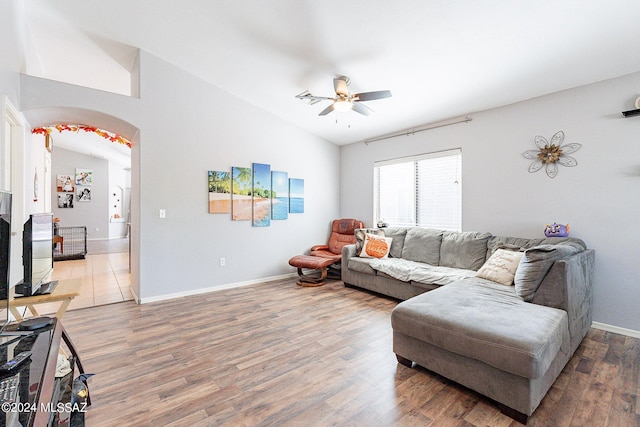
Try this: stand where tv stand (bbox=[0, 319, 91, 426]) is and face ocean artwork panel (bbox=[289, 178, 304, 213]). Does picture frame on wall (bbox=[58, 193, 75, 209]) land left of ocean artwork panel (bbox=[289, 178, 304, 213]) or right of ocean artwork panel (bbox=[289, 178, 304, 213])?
left

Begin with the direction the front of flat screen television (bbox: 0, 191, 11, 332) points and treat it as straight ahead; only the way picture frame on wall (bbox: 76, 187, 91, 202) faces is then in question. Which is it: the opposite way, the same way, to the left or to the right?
to the right

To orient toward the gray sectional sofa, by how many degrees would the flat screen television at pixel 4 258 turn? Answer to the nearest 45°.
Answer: approximately 45° to its right

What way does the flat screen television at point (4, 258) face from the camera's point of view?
to the viewer's right

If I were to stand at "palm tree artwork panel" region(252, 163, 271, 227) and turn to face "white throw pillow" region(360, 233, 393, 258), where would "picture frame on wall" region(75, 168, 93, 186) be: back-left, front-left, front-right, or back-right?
back-left

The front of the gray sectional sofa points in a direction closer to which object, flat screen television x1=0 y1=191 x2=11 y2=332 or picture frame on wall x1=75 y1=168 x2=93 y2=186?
the flat screen television

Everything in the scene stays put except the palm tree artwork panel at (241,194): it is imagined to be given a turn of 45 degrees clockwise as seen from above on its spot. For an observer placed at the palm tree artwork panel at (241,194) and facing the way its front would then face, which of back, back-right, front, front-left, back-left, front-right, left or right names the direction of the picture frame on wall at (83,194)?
back-right

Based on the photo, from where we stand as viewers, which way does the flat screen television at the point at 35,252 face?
facing to the right of the viewer

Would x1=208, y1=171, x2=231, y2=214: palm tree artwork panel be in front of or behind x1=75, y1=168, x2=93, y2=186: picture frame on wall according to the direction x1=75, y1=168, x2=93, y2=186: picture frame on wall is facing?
in front

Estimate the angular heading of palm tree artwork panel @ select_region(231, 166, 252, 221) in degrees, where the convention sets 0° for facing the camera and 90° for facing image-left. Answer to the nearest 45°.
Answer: approximately 315°

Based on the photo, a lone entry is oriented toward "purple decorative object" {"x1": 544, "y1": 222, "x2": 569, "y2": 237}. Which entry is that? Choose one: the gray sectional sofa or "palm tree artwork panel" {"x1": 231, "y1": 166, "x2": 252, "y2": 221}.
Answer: the palm tree artwork panel

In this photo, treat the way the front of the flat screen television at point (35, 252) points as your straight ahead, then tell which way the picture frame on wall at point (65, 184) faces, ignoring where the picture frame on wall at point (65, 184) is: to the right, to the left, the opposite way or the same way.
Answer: to the right

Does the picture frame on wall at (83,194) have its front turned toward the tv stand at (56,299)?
yes

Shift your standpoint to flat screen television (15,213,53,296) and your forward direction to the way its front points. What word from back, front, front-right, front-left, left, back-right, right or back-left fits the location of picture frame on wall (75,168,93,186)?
left

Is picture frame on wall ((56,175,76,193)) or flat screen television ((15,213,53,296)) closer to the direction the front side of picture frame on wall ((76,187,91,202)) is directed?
the flat screen television
